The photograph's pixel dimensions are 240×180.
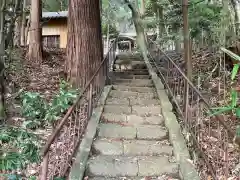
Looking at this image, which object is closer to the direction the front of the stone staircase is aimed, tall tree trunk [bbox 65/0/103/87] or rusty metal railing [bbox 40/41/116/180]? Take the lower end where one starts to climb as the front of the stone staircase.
the rusty metal railing

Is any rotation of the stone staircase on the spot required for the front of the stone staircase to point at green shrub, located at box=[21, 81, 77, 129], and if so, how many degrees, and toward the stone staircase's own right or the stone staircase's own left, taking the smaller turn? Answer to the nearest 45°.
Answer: approximately 135° to the stone staircase's own right

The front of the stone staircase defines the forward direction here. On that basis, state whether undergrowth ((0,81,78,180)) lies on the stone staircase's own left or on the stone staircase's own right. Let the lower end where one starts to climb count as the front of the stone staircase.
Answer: on the stone staircase's own right

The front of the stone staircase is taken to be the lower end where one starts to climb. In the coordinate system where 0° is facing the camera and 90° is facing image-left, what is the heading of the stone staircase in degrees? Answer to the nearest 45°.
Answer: approximately 0°

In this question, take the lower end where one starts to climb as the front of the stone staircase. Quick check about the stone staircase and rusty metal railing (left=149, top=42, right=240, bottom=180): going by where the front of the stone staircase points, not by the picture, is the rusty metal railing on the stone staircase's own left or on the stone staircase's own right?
on the stone staircase's own left

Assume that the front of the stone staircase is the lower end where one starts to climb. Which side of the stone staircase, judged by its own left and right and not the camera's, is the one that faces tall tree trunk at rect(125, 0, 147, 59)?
back
